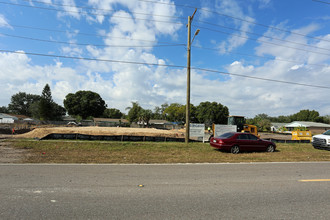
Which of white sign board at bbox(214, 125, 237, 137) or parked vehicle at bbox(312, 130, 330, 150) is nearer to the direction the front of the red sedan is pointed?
the parked vehicle

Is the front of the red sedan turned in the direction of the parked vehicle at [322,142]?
yes

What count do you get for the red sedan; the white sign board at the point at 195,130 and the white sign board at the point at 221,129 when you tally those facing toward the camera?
2

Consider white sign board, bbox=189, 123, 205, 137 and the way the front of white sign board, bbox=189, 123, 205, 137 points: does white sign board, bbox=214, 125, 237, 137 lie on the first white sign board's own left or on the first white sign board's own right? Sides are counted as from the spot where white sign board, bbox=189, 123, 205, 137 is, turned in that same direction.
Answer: on the first white sign board's own left

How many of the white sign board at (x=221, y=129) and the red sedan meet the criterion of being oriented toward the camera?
1

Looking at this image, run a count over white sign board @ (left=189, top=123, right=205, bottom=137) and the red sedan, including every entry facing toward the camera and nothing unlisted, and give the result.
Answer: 1

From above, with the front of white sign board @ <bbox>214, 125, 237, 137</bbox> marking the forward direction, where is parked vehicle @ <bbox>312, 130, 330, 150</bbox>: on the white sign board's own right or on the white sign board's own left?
on the white sign board's own left

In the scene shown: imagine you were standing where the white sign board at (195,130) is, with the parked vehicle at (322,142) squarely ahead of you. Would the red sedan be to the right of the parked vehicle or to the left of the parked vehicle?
right

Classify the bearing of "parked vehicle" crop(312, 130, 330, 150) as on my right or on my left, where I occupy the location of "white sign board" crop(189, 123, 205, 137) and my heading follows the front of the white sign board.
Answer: on my left

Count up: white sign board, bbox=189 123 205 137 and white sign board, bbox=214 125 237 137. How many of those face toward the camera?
2

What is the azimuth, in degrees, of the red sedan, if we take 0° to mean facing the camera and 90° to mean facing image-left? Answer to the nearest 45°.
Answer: approximately 225°
